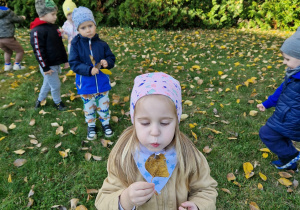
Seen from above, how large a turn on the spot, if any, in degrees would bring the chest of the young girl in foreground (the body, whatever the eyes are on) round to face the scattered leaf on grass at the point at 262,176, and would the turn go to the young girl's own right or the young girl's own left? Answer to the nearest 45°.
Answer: approximately 135° to the young girl's own left

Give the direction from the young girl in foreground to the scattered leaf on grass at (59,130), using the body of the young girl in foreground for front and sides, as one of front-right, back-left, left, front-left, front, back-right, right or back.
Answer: back-right

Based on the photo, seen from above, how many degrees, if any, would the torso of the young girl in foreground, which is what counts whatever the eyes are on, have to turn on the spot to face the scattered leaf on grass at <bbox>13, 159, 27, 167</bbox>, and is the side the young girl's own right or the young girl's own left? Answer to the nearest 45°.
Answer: approximately 135° to the young girl's own right

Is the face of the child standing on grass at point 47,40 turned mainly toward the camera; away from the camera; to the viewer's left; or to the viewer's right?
to the viewer's right

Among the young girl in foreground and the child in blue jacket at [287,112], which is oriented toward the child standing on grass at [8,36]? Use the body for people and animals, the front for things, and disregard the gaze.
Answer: the child in blue jacket

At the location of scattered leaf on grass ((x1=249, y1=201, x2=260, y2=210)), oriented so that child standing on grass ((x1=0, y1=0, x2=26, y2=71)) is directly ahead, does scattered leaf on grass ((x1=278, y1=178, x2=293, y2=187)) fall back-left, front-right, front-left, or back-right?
back-right

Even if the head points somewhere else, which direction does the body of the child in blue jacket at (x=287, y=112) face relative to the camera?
to the viewer's left
